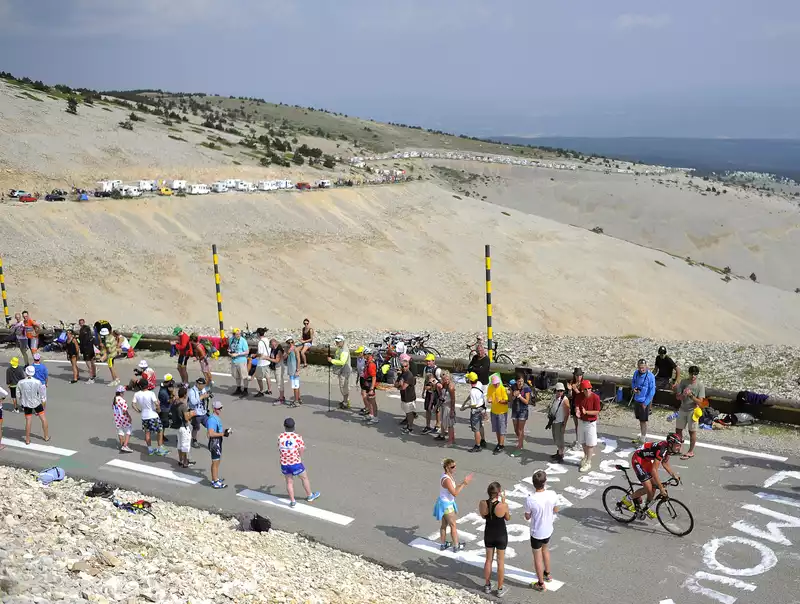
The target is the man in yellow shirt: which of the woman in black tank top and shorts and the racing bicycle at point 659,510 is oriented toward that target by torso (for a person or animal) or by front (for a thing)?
the woman in black tank top and shorts

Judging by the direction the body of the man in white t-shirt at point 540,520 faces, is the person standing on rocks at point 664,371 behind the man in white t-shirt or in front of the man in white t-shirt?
in front

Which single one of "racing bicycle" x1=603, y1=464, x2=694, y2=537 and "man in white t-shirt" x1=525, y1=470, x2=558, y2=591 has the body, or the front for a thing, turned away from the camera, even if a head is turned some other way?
the man in white t-shirt

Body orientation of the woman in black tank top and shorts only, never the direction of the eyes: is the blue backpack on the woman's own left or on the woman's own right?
on the woman's own left

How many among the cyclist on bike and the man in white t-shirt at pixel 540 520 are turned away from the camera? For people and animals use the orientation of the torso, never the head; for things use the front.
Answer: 1

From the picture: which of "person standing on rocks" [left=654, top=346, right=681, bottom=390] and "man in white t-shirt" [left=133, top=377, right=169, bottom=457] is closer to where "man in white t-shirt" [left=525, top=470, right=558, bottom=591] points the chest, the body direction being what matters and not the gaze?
the person standing on rocks

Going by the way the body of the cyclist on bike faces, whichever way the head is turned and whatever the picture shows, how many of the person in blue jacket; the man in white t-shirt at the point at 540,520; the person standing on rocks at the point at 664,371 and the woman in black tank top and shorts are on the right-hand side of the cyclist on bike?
2

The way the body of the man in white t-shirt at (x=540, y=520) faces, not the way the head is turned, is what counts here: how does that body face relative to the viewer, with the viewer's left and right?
facing away from the viewer

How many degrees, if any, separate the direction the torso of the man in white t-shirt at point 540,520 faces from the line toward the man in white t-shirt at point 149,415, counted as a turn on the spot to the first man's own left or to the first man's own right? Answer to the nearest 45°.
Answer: approximately 45° to the first man's own left

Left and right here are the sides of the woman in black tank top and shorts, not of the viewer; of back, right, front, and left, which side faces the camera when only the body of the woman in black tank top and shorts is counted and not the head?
back
